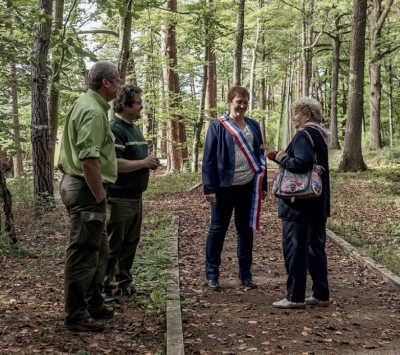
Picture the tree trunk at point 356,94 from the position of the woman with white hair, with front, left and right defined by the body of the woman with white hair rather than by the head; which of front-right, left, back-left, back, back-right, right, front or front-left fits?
right

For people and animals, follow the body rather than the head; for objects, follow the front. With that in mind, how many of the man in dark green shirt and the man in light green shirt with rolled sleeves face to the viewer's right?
2

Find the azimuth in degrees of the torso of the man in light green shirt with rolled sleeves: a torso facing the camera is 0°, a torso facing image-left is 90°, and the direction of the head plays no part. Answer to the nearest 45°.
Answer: approximately 270°

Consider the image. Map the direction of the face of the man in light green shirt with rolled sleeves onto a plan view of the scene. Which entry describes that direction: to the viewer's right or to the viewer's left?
to the viewer's right

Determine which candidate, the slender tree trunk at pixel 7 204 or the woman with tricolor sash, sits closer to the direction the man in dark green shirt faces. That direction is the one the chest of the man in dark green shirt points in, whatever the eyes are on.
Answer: the woman with tricolor sash

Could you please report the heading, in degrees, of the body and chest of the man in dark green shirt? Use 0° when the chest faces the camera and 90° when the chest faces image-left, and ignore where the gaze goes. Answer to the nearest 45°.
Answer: approximately 270°

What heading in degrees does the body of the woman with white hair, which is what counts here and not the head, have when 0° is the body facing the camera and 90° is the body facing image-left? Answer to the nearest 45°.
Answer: approximately 90°

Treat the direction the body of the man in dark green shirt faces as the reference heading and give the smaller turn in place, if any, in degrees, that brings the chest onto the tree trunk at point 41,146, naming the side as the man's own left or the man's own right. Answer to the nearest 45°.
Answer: approximately 90° to the man's own left

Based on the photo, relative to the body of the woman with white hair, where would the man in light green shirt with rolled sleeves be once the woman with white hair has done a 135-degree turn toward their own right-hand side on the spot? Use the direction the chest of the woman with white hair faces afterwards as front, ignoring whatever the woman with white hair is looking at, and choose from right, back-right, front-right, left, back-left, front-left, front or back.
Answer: back

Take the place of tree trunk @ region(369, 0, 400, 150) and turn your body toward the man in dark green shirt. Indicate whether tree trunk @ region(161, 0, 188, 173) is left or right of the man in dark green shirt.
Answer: right

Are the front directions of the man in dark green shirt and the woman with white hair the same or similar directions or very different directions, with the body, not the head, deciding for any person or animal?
very different directions

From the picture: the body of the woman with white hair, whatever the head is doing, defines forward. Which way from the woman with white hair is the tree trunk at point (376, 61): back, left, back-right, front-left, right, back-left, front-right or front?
right

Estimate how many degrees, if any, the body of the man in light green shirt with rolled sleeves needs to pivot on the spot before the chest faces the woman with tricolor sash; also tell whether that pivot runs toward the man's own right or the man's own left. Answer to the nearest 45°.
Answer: approximately 45° to the man's own left

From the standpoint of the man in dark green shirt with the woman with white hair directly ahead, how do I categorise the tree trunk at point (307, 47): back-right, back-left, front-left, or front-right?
front-left

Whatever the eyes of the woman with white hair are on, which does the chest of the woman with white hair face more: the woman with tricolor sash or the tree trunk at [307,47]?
the woman with tricolor sash
